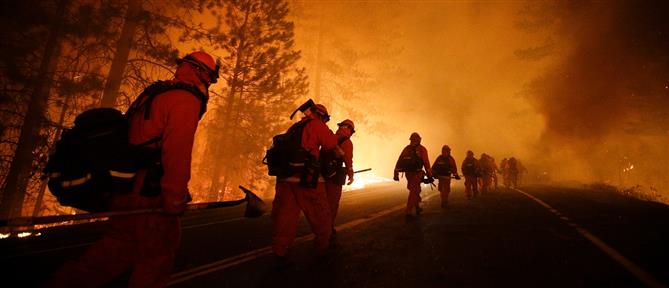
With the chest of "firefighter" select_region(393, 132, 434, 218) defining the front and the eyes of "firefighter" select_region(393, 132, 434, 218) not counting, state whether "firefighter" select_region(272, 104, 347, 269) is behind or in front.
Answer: behind

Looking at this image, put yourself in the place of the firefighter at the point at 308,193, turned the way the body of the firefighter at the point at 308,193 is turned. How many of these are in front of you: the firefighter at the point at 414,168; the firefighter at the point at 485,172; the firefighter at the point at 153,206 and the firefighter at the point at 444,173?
3

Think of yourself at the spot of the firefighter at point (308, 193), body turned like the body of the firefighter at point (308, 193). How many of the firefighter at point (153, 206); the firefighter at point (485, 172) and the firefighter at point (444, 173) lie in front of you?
2

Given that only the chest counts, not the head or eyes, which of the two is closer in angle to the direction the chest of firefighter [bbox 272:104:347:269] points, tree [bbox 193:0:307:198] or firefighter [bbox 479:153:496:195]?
the firefighter

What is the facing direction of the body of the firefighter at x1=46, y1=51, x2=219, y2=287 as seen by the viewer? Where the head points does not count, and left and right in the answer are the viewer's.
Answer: facing to the right of the viewer

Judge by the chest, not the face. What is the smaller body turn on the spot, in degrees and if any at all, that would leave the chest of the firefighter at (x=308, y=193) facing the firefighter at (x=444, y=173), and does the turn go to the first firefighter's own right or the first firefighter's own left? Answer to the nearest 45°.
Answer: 0° — they already face them

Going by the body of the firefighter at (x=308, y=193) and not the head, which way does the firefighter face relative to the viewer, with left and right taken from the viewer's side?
facing away from the viewer and to the right of the viewer

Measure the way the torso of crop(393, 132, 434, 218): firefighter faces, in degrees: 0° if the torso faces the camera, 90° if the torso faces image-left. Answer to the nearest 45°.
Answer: approximately 180°

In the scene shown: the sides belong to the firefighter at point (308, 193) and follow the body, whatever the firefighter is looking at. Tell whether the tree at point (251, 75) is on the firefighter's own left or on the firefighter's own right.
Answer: on the firefighter's own left
